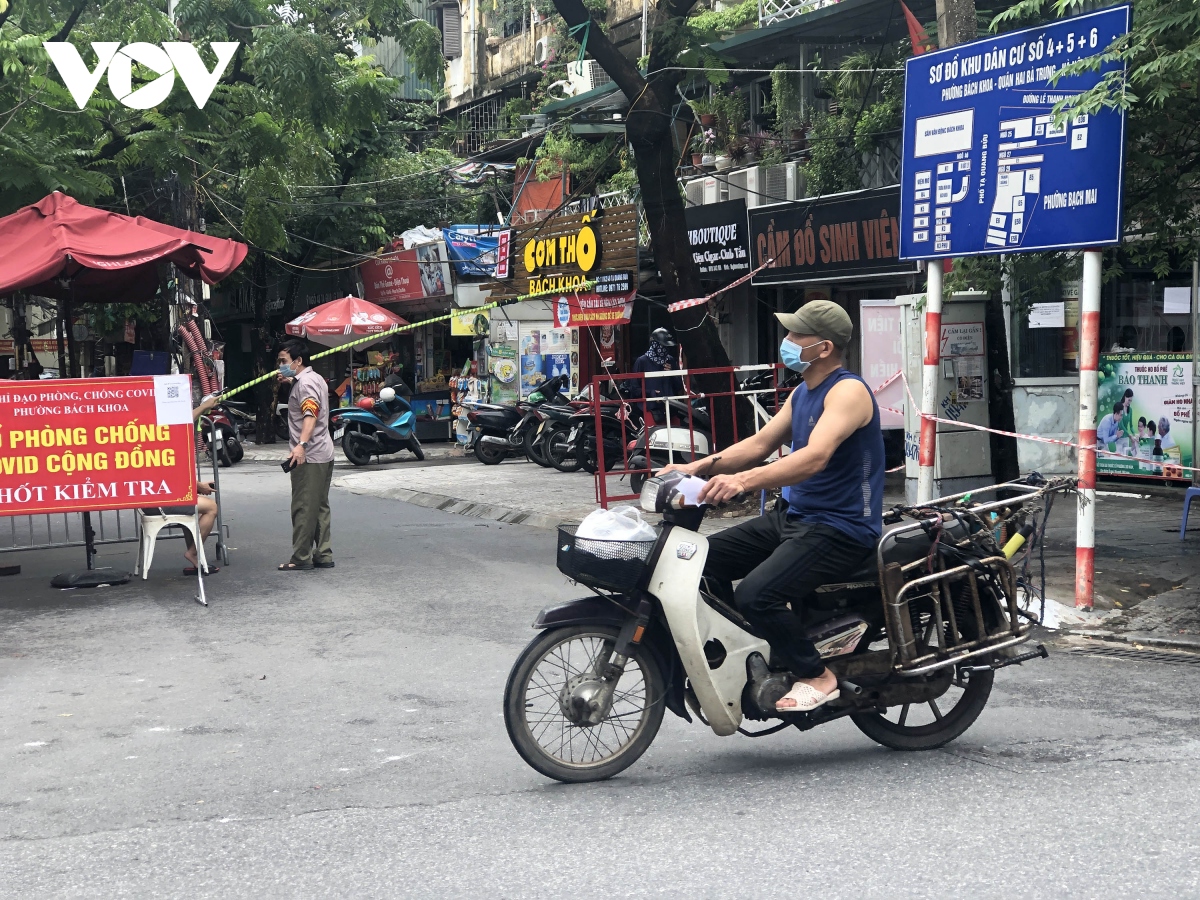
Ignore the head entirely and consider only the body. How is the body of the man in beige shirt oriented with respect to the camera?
to the viewer's left

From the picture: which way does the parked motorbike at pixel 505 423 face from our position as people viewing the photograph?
facing away from the viewer and to the right of the viewer

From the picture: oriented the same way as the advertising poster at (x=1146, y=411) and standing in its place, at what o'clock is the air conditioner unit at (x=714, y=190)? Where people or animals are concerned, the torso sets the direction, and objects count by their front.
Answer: The air conditioner unit is roughly at 4 o'clock from the advertising poster.

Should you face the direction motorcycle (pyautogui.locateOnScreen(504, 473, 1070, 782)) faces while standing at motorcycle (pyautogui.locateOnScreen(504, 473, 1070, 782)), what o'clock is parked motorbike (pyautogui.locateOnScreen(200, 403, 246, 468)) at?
The parked motorbike is roughly at 2 o'clock from the motorcycle.

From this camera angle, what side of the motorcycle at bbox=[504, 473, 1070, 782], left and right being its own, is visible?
left

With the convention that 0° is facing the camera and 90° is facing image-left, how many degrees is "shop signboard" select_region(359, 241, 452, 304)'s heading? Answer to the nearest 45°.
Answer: approximately 45°

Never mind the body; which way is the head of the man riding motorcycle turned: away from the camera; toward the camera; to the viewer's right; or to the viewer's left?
to the viewer's left

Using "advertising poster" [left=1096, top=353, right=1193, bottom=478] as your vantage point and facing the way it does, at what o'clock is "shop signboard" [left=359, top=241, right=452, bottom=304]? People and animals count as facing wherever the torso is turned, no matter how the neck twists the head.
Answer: The shop signboard is roughly at 4 o'clock from the advertising poster.

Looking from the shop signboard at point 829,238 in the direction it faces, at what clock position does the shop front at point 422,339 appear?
The shop front is roughly at 3 o'clock from the shop signboard.

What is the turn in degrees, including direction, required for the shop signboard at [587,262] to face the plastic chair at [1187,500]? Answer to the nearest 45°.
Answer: approximately 90° to its left

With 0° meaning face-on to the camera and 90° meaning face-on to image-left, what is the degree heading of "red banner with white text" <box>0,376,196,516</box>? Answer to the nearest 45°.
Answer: approximately 0°

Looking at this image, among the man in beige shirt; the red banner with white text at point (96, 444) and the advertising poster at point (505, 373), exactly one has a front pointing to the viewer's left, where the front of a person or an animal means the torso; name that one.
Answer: the man in beige shirt

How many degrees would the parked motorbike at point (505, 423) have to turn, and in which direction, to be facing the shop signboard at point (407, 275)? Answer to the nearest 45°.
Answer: approximately 45° to its left
